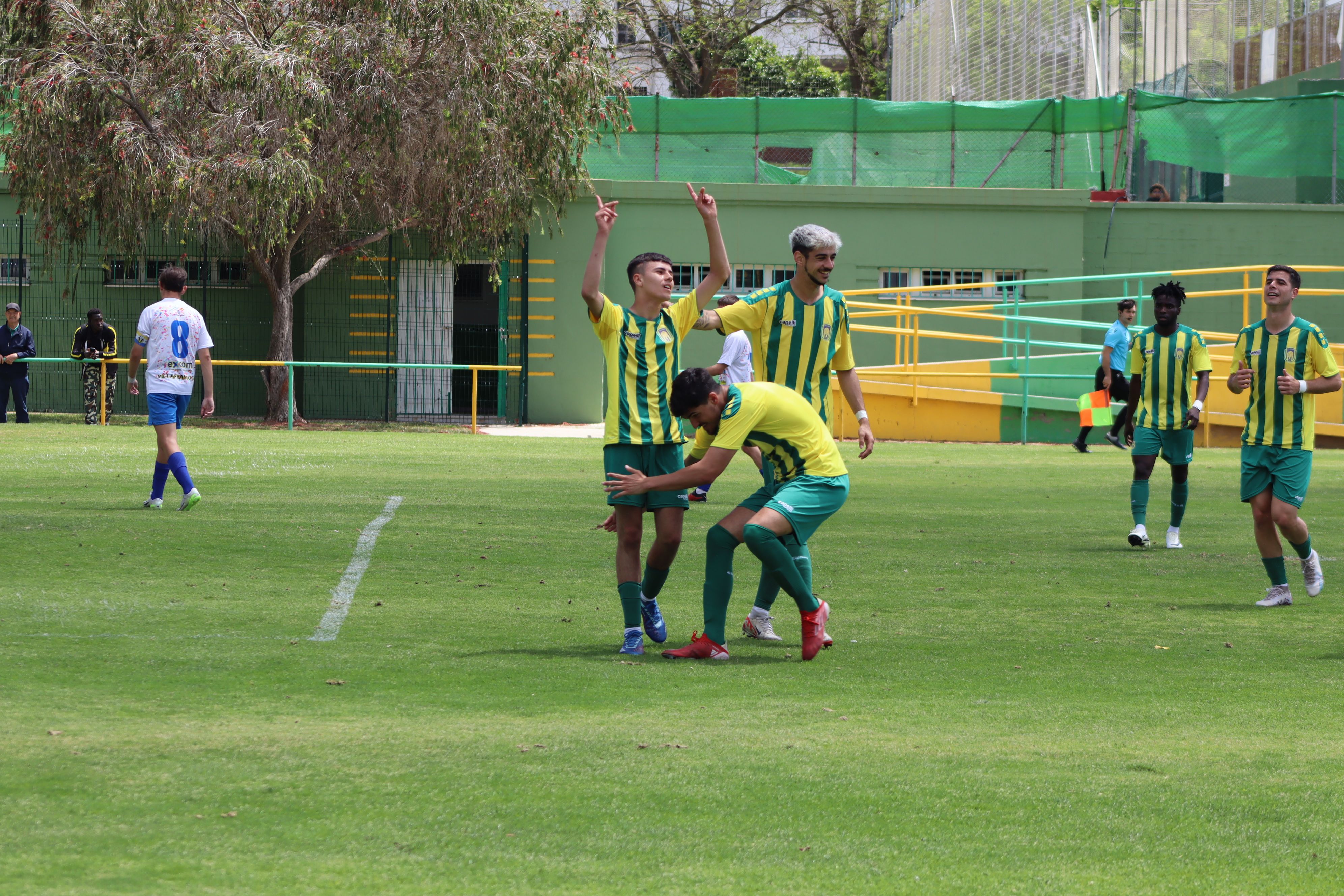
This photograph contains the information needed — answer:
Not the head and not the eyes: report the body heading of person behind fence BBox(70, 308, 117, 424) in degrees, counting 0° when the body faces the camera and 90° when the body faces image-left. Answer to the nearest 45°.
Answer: approximately 0°

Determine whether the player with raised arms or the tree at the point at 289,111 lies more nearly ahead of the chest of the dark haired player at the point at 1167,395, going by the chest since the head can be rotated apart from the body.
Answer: the player with raised arms

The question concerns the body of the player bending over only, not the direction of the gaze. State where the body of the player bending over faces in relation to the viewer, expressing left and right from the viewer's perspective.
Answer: facing to the left of the viewer

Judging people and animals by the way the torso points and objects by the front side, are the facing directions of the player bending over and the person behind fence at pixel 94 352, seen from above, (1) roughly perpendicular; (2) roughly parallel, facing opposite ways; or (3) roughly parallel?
roughly perpendicular

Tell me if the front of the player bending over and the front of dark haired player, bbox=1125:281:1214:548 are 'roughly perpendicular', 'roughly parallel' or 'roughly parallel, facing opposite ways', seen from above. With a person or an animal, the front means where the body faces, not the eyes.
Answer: roughly perpendicular

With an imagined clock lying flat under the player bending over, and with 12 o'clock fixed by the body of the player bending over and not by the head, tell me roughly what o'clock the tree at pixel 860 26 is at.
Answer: The tree is roughly at 3 o'clock from the player bending over.

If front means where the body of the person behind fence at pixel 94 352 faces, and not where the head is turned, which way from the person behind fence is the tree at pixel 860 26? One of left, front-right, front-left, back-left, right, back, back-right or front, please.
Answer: back-left

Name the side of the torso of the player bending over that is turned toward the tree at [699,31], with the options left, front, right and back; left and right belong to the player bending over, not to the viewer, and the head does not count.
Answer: right

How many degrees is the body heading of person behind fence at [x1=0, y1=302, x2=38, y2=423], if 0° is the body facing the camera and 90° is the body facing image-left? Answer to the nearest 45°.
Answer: approximately 0°

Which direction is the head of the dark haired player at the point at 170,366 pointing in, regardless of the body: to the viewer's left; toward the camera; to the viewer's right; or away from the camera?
away from the camera

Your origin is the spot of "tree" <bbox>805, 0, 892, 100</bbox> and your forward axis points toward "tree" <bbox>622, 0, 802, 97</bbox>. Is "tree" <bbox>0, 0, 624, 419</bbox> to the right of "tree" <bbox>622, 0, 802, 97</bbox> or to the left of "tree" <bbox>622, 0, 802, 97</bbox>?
left
